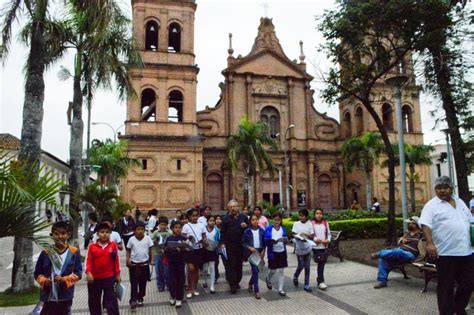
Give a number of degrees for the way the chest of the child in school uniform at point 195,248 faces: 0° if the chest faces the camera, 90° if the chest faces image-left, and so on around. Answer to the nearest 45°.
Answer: approximately 0°

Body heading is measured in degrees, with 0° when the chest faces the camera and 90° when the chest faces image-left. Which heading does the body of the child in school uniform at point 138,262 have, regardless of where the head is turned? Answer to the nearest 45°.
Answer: approximately 0°

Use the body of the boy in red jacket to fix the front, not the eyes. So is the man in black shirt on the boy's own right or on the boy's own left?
on the boy's own left

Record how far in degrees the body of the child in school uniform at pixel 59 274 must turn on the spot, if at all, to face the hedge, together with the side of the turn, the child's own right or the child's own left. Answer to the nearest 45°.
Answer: approximately 135° to the child's own left

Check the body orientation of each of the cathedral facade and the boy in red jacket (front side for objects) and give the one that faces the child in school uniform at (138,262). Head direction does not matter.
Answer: the cathedral facade

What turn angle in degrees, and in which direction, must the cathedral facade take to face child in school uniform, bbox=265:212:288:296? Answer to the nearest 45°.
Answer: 0° — it already faces them

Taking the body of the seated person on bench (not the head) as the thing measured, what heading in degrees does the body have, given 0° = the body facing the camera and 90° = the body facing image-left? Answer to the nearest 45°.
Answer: approximately 90°

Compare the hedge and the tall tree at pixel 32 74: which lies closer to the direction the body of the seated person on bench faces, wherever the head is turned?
the tall tree

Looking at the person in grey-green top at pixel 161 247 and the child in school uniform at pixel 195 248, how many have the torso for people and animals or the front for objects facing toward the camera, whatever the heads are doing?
2
